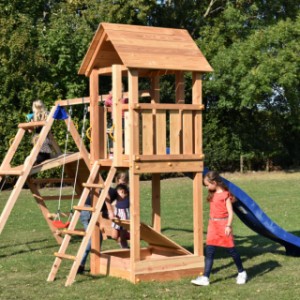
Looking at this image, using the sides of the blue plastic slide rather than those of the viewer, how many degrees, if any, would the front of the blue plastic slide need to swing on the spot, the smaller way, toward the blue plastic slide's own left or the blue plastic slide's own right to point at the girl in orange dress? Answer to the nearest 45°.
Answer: approximately 90° to the blue plastic slide's own right

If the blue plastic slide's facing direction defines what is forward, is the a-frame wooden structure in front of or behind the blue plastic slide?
behind

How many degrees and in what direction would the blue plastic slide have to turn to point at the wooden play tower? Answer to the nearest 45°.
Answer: approximately 135° to its right

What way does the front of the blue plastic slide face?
to the viewer's right

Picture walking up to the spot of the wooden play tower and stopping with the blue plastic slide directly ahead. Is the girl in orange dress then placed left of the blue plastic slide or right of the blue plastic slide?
right
